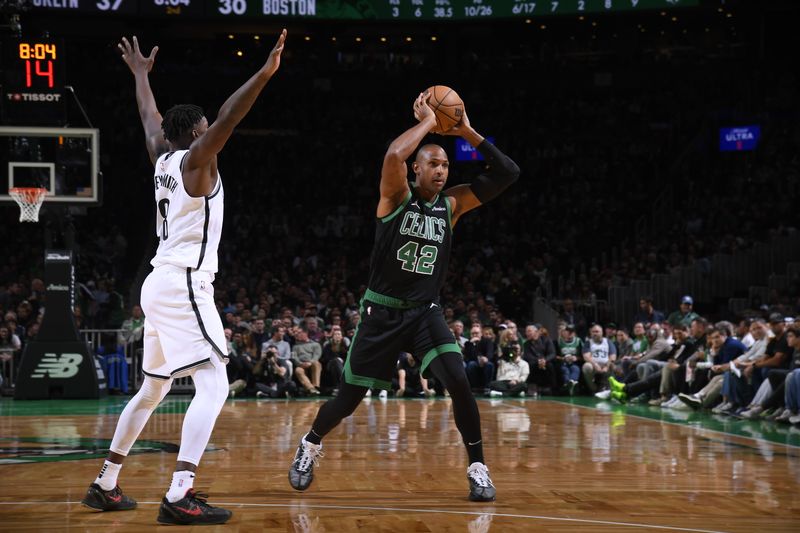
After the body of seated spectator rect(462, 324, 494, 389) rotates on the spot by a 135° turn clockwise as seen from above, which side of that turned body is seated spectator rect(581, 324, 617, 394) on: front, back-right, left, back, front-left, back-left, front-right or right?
back-right

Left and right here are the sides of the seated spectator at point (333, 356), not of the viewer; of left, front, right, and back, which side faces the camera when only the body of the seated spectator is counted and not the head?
front

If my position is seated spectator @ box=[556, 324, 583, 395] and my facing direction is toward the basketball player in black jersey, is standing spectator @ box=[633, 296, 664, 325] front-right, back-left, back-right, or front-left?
back-left

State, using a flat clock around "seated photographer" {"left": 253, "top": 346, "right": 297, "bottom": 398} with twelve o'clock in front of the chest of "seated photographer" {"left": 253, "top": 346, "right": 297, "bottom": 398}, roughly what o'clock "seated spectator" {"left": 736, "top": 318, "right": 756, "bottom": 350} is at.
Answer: "seated spectator" {"left": 736, "top": 318, "right": 756, "bottom": 350} is roughly at 10 o'clock from "seated photographer" {"left": 253, "top": 346, "right": 297, "bottom": 398}.

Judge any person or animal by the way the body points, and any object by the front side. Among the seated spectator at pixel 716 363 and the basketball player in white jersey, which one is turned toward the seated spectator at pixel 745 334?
the basketball player in white jersey

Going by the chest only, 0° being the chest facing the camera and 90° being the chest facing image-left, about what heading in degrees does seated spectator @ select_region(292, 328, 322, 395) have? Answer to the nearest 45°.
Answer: approximately 0°

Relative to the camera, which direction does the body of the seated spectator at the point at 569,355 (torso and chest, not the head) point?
toward the camera

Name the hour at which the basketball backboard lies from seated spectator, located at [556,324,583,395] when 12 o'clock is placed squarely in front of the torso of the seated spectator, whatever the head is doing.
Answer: The basketball backboard is roughly at 2 o'clock from the seated spectator.

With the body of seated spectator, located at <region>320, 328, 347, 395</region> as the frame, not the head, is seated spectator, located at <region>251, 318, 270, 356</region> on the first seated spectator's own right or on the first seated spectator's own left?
on the first seated spectator's own right

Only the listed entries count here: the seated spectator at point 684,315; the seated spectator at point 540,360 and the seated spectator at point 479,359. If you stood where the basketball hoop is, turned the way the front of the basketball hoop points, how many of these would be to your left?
3

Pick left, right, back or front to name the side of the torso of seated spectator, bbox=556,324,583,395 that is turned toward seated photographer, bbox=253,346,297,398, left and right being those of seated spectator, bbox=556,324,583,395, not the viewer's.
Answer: right

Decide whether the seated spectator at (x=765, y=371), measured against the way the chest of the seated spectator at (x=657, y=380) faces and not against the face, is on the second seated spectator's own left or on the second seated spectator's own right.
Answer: on the second seated spectator's own left

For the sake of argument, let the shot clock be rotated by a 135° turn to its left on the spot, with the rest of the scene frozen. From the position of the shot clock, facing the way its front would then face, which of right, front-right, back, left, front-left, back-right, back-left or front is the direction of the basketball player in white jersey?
back-right
